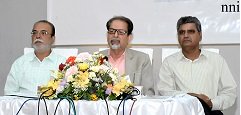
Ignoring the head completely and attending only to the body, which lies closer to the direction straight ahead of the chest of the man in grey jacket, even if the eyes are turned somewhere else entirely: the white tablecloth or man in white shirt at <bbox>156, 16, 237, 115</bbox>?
the white tablecloth

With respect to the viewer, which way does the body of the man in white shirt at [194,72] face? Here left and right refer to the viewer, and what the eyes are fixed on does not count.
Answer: facing the viewer

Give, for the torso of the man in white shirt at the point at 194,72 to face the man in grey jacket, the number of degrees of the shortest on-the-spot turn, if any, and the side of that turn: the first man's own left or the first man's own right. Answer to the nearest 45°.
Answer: approximately 90° to the first man's own right

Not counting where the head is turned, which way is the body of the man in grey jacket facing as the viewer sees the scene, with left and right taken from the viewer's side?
facing the viewer and to the left of the viewer

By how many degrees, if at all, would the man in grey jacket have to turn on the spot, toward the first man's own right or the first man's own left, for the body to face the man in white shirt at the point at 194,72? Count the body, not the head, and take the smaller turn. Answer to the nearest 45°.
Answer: approximately 135° to the first man's own left

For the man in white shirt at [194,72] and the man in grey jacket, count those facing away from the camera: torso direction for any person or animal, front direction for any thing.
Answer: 0

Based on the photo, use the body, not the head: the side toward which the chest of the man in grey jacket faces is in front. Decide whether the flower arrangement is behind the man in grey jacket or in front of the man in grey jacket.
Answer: in front

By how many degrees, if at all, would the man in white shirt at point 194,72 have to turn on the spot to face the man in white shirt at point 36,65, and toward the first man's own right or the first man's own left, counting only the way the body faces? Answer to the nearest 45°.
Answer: approximately 90° to the first man's own right

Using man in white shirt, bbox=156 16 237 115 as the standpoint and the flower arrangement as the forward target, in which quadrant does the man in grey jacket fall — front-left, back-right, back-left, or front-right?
front-right

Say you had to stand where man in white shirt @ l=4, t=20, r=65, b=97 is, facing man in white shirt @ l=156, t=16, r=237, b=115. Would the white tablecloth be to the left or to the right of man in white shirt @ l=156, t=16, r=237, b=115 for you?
right

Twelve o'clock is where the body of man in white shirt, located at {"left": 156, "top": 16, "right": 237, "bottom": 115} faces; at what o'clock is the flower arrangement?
The flower arrangement is roughly at 1 o'clock from the man in white shirt.
